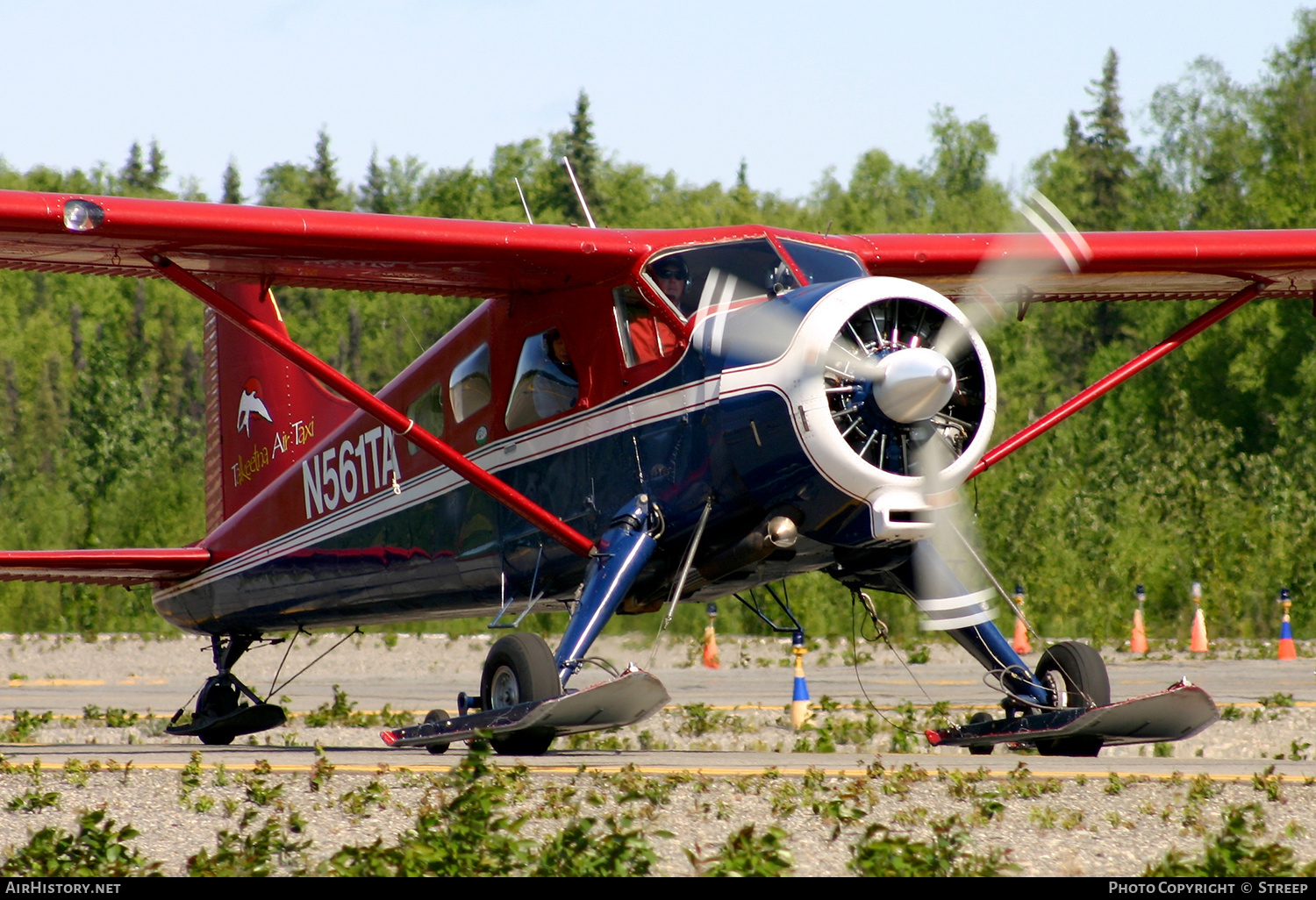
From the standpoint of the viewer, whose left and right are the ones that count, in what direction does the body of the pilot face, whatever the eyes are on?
facing the viewer and to the right of the viewer

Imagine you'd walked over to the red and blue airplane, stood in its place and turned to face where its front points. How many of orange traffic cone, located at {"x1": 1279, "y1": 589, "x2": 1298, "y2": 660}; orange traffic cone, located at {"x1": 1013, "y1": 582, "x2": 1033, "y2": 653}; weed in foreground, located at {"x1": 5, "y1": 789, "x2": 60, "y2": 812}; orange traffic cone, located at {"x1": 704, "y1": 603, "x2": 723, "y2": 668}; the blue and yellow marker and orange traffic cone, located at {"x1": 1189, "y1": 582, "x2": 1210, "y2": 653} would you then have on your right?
1

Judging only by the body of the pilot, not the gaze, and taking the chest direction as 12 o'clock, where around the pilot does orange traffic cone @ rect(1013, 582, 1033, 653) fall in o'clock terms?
The orange traffic cone is roughly at 8 o'clock from the pilot.

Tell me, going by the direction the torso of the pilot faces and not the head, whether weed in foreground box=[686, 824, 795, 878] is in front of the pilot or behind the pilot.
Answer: in front

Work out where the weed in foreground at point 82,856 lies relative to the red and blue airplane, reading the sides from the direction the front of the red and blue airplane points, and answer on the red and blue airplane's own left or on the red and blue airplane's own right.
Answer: on the red and blue airplane's own right

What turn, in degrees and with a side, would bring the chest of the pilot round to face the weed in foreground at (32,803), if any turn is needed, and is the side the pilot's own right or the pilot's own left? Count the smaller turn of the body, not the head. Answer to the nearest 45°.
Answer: approximately 90° to the pilot's own right

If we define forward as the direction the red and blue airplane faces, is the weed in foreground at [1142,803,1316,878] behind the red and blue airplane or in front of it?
in front

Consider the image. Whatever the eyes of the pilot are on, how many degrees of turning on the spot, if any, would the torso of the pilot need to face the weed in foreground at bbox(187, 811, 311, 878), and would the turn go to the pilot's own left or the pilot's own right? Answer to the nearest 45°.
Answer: approximately 90° to the pilot's own right

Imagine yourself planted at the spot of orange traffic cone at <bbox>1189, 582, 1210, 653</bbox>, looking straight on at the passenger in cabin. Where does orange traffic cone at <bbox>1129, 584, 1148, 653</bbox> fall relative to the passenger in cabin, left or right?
right

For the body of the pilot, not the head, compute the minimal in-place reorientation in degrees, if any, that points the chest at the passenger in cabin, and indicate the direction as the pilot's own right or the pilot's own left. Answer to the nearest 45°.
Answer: approximately 180°

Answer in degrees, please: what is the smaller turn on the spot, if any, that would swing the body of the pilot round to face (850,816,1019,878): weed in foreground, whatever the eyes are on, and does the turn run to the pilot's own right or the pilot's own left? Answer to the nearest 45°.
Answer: approximately 45° to the pilot's own right

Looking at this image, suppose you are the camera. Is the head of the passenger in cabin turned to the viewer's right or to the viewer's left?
to the viewer's right
